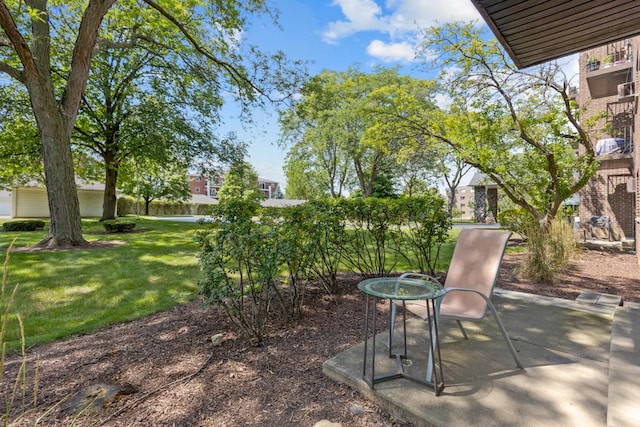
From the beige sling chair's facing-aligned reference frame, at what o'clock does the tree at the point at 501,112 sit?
The tree is roughly at 5 o'clock from the beige sling chair.

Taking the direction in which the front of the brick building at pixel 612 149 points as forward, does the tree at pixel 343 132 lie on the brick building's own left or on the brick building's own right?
on the brick building's own right

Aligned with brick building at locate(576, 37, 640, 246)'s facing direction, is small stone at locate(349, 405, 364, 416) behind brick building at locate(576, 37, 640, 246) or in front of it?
in front

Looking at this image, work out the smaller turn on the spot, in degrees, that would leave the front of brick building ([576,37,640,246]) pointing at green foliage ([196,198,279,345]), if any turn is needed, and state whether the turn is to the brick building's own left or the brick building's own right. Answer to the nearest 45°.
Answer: approximately 45° to the brick building's own left

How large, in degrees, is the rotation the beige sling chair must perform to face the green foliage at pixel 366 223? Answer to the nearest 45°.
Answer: approximately 90° to its right

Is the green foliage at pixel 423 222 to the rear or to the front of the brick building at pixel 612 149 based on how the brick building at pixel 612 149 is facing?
to the front

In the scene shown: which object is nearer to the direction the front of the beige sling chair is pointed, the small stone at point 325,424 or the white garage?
the small stone

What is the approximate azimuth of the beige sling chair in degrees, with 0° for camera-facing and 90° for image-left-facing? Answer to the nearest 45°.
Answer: approximately 45°

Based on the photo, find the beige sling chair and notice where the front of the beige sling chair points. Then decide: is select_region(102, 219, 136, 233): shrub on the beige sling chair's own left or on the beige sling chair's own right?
on the beige sling chair's own right

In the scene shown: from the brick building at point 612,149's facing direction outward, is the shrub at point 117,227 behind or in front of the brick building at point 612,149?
in front

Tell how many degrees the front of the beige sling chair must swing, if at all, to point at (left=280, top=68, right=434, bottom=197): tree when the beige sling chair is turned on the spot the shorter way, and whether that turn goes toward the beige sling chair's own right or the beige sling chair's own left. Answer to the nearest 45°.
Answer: approximately 135° to the beige sling chair's own right
